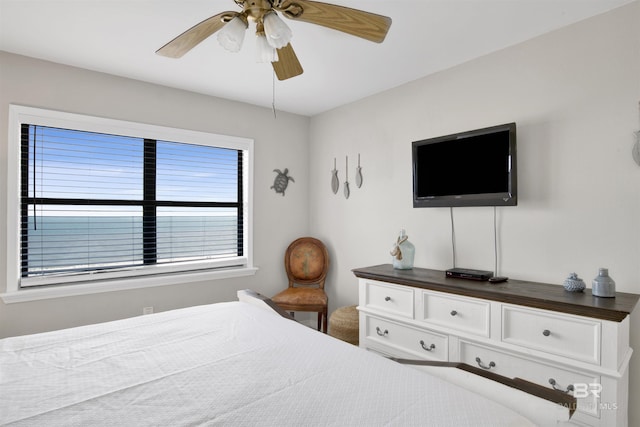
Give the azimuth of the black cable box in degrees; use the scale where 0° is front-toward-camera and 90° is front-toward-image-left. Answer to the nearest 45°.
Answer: approximately 45°

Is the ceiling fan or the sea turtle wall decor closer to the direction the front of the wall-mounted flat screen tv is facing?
the ceiling fan

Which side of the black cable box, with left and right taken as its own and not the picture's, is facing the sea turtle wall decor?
right

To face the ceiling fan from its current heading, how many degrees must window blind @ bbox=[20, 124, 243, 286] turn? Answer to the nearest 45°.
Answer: approximately 45° to its right

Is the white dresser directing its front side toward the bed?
yes

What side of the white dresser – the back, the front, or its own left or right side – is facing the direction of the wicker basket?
right

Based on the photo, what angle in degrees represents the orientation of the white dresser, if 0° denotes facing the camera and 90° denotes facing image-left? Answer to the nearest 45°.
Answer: approximately 45°

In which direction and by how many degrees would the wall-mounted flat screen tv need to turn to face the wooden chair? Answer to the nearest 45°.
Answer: approximately 90° to its right

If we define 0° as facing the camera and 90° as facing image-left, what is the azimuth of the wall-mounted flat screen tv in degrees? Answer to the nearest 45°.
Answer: approximately 45°

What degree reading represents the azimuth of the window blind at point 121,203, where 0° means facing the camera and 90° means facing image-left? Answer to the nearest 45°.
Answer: approximately 315°

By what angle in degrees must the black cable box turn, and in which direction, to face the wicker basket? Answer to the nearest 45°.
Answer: approximately 45° to its right
